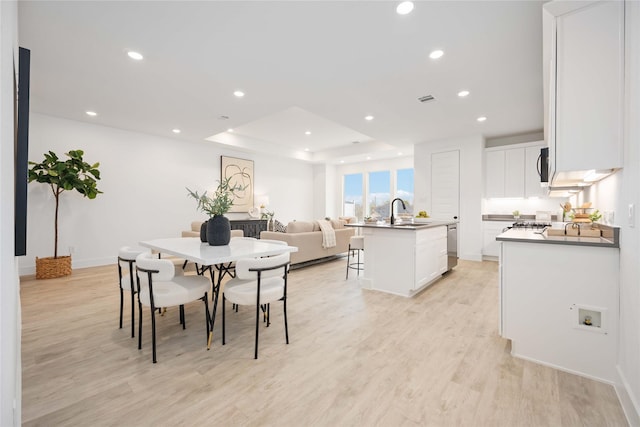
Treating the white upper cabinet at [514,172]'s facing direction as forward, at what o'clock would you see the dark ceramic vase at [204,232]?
The dark ceramic vase is roughly at 1 o'clock from the white upper cabinet.

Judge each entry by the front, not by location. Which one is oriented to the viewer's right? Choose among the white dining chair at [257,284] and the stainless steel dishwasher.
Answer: the stainless steel dishwasher

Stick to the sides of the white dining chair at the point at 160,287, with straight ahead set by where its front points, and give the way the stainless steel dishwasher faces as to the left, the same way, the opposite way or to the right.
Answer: to the right

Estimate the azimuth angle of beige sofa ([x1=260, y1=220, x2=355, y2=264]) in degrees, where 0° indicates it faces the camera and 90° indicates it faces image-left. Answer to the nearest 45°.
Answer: approximately 135°

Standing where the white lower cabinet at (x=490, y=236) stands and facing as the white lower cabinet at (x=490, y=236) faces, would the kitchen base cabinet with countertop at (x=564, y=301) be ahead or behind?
ahead

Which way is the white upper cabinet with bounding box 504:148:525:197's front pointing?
toward the camera

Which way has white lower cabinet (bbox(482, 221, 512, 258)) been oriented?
toward the camera

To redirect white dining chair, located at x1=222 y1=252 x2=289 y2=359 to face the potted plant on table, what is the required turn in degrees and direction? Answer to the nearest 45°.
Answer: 0° — it already faces it

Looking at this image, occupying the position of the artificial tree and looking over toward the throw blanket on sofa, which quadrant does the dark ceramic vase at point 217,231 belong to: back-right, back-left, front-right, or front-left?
front-right

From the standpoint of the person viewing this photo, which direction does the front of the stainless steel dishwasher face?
facing to the right of the viewer

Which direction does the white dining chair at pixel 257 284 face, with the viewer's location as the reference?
facing away from the viewer and to the left of the viewer

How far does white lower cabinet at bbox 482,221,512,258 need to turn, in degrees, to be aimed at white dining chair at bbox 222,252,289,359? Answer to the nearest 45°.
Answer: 0° — it already faces it
